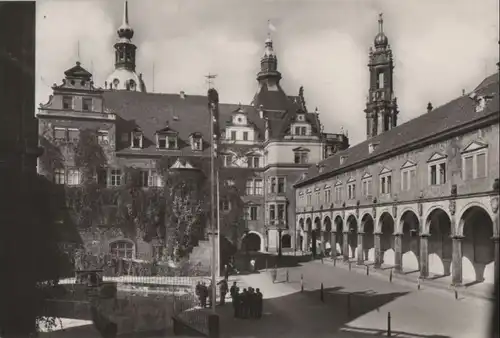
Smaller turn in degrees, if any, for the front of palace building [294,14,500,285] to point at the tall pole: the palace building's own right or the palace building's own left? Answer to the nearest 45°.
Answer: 0° — it already faces it

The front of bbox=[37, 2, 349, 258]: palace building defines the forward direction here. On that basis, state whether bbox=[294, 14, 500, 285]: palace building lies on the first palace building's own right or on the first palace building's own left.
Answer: on the first palace building's own left

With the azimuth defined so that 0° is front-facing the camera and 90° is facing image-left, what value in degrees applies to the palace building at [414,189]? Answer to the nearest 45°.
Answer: approximately 45°

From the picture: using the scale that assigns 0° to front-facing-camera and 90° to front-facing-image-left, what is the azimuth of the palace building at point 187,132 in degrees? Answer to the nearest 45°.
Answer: approximately 0°
